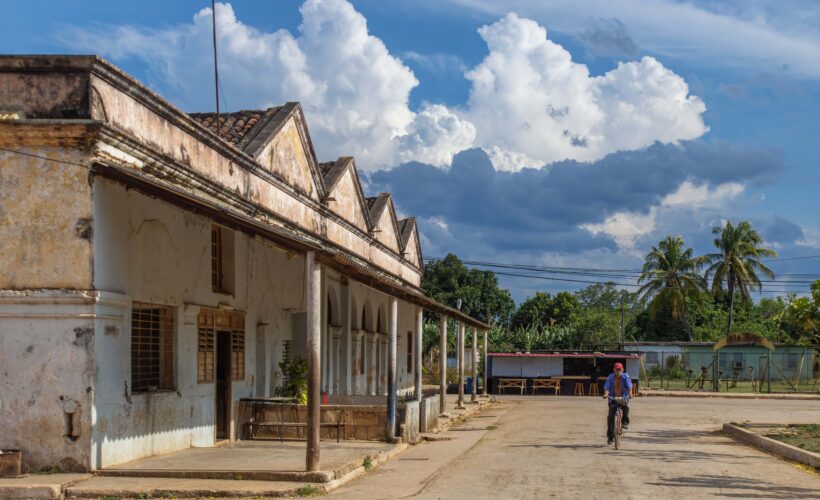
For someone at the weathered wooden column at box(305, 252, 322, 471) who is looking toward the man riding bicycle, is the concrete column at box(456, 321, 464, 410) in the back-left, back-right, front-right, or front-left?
front-left

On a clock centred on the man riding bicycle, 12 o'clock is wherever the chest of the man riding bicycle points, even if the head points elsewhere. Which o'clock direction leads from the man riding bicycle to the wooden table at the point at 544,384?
The wooden table is roughly at 6 o'clock from the man riding bicycle.

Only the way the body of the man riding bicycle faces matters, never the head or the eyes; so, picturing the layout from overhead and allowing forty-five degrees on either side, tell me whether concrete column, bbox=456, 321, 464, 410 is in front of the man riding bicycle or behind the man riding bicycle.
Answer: behind

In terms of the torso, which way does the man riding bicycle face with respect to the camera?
toward the camera

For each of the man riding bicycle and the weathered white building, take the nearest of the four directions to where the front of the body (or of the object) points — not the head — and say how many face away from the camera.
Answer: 0

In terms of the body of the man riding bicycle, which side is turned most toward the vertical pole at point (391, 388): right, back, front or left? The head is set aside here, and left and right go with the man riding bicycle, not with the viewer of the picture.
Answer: right

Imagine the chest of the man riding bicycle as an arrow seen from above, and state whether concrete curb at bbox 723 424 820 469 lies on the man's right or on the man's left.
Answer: on the man's left

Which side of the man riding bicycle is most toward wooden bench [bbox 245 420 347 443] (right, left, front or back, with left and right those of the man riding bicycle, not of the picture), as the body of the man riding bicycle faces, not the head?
right

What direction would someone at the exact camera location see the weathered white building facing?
facing the viewer and to the right of the viewer

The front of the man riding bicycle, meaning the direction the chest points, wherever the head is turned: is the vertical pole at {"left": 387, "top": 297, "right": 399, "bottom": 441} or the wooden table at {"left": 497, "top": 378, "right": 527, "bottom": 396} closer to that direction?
the vertical pole
